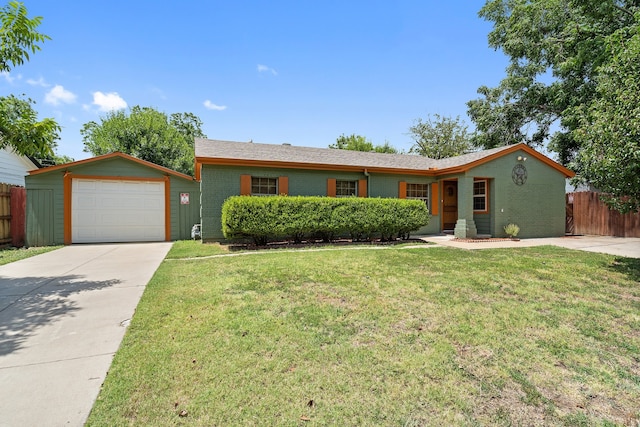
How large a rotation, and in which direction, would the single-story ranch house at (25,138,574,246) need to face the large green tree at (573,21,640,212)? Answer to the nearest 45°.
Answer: approximately 45° to its left

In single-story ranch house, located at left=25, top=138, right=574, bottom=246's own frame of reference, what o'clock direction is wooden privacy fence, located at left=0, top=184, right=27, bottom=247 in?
The wooden privacy fence is roughly at 3 o'clock from the single-story ranch house.

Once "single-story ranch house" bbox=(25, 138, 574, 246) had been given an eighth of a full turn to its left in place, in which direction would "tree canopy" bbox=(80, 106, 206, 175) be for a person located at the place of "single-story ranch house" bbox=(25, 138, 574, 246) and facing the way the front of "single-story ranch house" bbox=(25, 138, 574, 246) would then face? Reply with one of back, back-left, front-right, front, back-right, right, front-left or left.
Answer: back

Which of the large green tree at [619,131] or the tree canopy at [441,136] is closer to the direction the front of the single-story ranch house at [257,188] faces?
the large green tree

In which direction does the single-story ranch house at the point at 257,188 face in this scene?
toward the camera

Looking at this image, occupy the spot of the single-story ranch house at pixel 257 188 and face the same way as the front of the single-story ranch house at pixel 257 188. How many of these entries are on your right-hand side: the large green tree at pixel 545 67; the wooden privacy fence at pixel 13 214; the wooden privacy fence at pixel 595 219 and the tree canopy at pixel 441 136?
1

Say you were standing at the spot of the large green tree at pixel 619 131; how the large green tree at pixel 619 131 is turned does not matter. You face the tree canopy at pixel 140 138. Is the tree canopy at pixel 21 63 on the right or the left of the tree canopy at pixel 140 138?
left

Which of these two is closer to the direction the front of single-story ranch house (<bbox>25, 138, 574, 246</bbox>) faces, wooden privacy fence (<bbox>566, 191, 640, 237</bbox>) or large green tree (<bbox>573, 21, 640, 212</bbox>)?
the large green tree

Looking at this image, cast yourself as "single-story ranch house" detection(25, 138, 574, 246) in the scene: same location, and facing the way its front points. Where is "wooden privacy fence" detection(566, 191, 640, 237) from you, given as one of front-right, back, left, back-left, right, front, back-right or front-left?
left

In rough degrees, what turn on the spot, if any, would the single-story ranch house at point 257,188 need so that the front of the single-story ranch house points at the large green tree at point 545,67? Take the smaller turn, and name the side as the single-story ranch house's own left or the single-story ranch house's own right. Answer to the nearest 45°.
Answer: approximately 90° to the single-story ranch house's own left

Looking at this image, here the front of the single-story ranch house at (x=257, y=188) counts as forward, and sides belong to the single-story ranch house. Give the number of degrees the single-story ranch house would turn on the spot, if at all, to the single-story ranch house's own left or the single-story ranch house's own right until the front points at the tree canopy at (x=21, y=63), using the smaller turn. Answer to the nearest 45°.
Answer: approximately 45° to the single-story ranch house's own right

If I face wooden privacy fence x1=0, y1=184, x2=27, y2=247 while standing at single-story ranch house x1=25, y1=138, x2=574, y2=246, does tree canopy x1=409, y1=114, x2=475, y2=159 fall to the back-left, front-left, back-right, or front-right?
back-right
